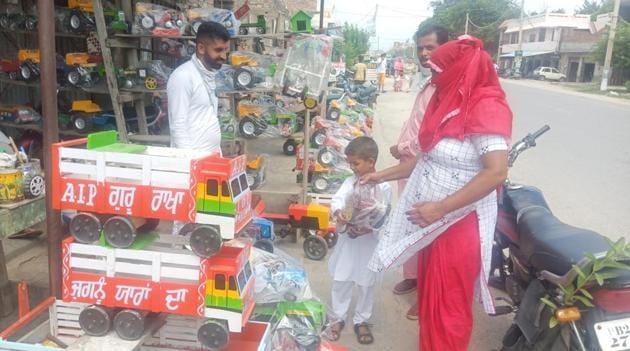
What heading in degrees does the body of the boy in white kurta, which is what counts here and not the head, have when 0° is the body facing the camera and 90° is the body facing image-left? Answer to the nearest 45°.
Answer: approximately 0°

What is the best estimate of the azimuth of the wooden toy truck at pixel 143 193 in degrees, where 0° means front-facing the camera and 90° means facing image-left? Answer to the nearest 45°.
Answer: approximately 315°

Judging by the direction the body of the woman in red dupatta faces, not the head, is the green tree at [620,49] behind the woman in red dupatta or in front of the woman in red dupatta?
behind

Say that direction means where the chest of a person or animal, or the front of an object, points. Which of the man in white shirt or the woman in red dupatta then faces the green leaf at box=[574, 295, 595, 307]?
the man in white shirt

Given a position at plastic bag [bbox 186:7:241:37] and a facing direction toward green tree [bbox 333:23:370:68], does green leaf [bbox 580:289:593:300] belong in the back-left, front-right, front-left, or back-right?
back-right

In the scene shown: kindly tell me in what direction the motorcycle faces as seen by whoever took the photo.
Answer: facing away from the viewer and to the left of the viewer

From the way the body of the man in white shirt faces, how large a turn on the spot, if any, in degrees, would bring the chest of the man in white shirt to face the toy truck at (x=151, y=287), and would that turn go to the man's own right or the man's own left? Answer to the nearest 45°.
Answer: approximately 45° to the man's own right

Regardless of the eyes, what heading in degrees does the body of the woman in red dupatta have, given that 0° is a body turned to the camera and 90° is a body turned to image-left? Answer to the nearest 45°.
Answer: approximately 45°

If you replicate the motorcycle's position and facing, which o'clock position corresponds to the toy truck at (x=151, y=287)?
The toy truck is roughly at 9 o'clock from the motorcycle.

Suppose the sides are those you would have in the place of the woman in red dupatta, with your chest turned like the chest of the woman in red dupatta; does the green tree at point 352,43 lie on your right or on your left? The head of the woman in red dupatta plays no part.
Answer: on your right

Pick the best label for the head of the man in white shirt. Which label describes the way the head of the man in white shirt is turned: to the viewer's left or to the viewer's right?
to the viewer's right

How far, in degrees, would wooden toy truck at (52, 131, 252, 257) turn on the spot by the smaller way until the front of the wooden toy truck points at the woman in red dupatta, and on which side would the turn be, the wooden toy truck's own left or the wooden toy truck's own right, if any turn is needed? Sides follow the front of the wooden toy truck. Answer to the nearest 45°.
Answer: approximately 45° to the wooden toy truck's own left
